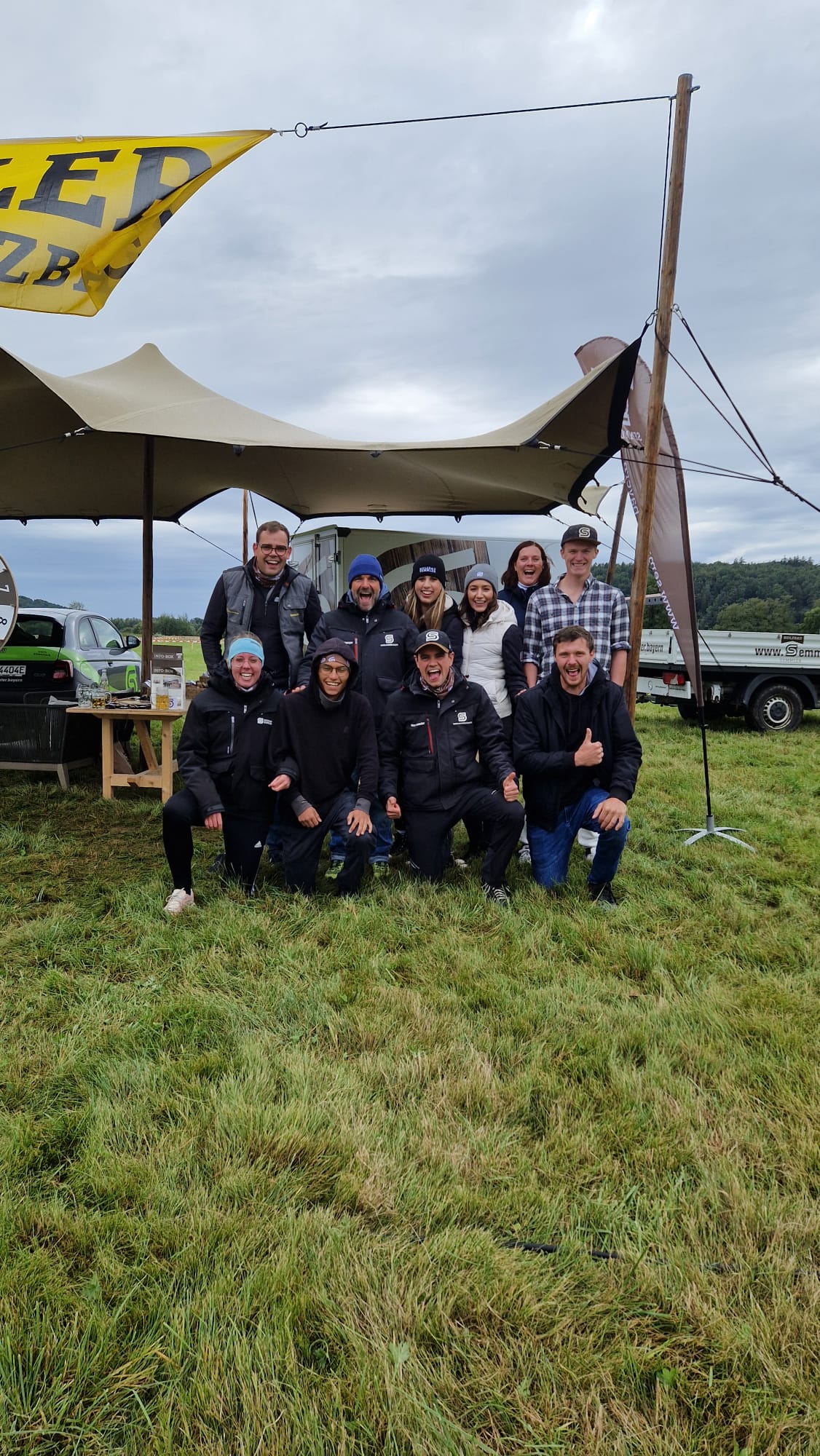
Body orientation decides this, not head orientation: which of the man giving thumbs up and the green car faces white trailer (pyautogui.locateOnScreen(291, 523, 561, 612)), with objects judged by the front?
the green car

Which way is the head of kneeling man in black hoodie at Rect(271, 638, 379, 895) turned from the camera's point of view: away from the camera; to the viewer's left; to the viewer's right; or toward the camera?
toward the camera

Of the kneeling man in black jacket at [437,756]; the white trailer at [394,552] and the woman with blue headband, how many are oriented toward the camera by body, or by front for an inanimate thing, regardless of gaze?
2

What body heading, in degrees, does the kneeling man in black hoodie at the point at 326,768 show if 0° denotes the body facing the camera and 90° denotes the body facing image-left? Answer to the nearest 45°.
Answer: approximately 0°

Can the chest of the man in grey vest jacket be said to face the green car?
no

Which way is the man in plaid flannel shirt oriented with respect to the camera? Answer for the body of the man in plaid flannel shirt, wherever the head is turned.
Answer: toward the camera

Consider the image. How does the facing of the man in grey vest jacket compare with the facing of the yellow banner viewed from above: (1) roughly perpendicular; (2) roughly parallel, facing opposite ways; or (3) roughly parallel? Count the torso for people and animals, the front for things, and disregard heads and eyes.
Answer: roughly parallel

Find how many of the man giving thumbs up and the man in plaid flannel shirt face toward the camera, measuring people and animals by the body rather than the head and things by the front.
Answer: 2

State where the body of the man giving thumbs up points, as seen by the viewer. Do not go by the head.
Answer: toward the camera

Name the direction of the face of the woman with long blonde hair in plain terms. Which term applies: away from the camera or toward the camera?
toward the camera

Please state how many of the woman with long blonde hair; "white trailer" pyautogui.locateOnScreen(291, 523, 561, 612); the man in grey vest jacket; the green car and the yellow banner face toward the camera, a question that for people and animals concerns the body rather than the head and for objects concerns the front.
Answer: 3

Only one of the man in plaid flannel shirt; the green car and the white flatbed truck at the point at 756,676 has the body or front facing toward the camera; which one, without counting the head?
the man in plaid flannel shirt

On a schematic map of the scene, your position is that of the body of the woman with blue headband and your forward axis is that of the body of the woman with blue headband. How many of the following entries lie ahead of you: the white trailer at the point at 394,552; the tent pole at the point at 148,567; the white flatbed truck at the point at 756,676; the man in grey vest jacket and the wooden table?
0

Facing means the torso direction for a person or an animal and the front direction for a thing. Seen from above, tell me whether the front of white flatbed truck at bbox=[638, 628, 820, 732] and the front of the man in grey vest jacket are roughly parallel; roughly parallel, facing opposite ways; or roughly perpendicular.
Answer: roughly perpendicular
